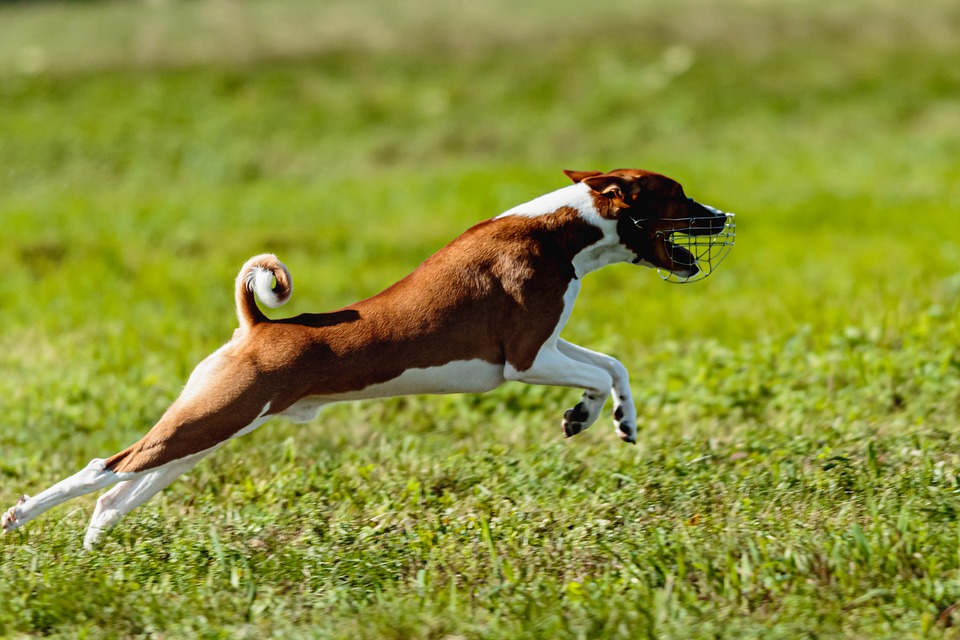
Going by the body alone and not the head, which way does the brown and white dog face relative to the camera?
to the viewer's right
